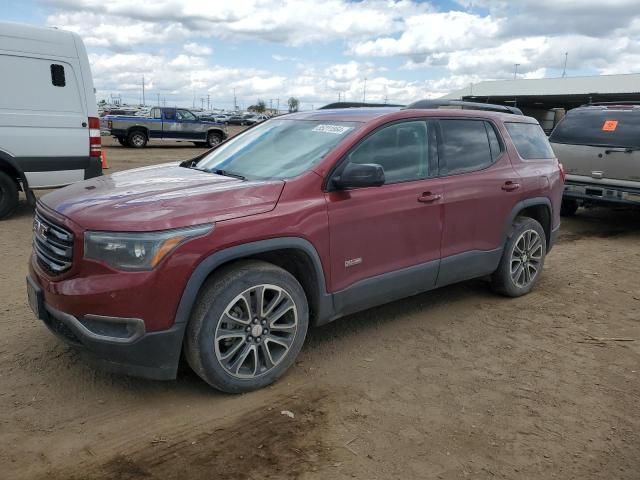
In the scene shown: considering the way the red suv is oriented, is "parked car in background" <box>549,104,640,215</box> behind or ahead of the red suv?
behind

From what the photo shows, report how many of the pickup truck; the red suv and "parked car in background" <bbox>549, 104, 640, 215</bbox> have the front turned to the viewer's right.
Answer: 1

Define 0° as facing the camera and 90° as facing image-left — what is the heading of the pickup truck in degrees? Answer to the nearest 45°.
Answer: approximately 270°

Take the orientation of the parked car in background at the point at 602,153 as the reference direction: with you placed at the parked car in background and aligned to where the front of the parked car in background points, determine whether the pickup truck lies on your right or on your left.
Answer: on your left

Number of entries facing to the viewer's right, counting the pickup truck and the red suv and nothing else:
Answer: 1

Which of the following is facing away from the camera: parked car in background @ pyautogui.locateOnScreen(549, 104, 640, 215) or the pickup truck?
the parked car in background

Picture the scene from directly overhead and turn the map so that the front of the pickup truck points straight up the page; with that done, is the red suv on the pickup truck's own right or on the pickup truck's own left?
on the pickup truck's own right

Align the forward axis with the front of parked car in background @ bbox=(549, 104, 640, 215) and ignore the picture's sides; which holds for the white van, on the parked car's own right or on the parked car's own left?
on the parked car's own left

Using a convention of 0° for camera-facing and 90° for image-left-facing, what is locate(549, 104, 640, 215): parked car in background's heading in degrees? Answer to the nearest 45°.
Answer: approximately 180°

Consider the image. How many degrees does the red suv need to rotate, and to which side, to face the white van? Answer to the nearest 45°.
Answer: approximately 90° to its right
